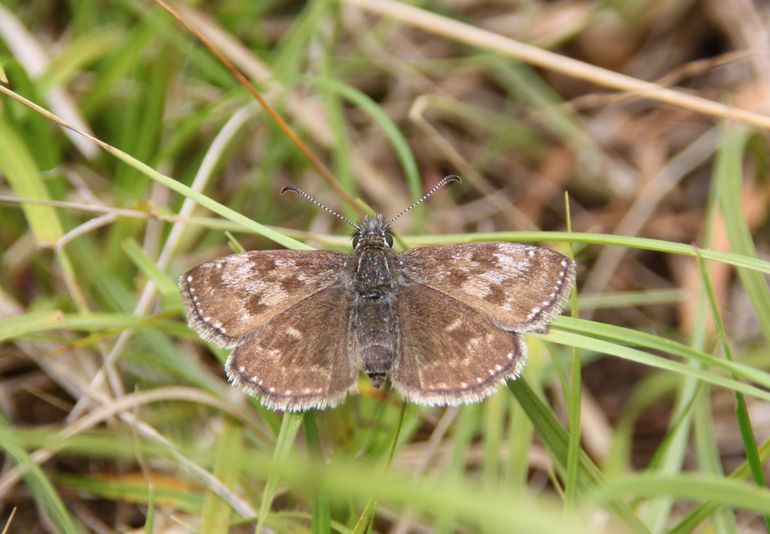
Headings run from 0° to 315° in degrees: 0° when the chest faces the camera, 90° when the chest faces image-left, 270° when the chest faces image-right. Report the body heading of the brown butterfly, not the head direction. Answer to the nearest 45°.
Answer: approximately 180°

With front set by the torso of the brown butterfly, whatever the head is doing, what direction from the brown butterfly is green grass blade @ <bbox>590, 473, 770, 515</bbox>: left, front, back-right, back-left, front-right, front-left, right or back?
back-right

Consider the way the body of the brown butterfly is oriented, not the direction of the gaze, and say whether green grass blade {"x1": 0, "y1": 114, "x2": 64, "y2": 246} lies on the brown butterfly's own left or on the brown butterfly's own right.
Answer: on the brown butterfly's own left

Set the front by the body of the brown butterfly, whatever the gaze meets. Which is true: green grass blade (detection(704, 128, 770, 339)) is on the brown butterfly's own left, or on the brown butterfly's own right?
on the brown butterfly's own right
